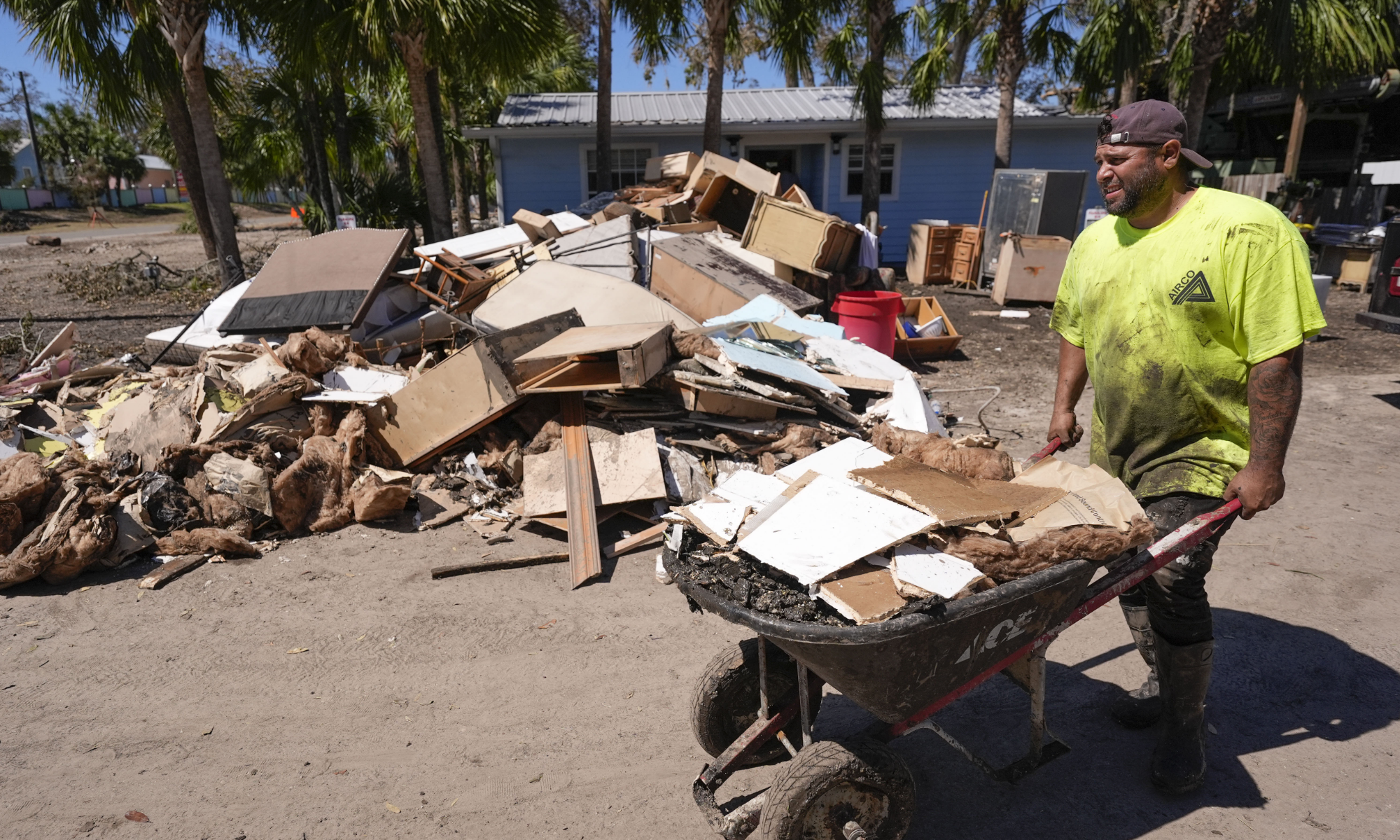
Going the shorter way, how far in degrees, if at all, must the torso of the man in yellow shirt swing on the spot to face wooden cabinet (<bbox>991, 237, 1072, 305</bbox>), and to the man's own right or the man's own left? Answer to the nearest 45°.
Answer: approximately 135° to the man's own right

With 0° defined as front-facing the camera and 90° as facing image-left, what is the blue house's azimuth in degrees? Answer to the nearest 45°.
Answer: approximately 0°

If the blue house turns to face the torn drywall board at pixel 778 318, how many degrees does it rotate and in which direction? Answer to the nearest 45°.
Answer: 0° — it already faces it

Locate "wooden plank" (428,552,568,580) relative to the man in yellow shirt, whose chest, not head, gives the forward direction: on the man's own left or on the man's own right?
on the man's own right

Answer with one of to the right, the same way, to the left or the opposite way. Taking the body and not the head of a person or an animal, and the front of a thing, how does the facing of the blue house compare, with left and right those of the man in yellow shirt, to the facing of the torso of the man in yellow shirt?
to the left

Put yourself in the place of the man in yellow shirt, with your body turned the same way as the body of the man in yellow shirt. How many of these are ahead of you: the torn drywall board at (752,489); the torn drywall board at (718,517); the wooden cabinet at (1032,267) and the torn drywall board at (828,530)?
3

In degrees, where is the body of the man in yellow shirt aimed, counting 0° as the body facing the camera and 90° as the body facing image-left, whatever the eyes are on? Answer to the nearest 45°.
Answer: approximately 45°

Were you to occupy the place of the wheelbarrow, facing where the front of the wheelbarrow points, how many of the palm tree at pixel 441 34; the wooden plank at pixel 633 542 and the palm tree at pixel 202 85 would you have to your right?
3

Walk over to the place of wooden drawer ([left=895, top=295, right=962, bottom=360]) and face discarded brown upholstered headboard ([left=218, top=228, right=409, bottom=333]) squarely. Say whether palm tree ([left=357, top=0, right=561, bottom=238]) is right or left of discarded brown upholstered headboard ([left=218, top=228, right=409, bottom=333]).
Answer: right

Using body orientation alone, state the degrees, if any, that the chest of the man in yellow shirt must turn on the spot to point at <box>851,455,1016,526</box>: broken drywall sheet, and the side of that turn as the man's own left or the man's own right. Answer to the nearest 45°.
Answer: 0° — they already face it
